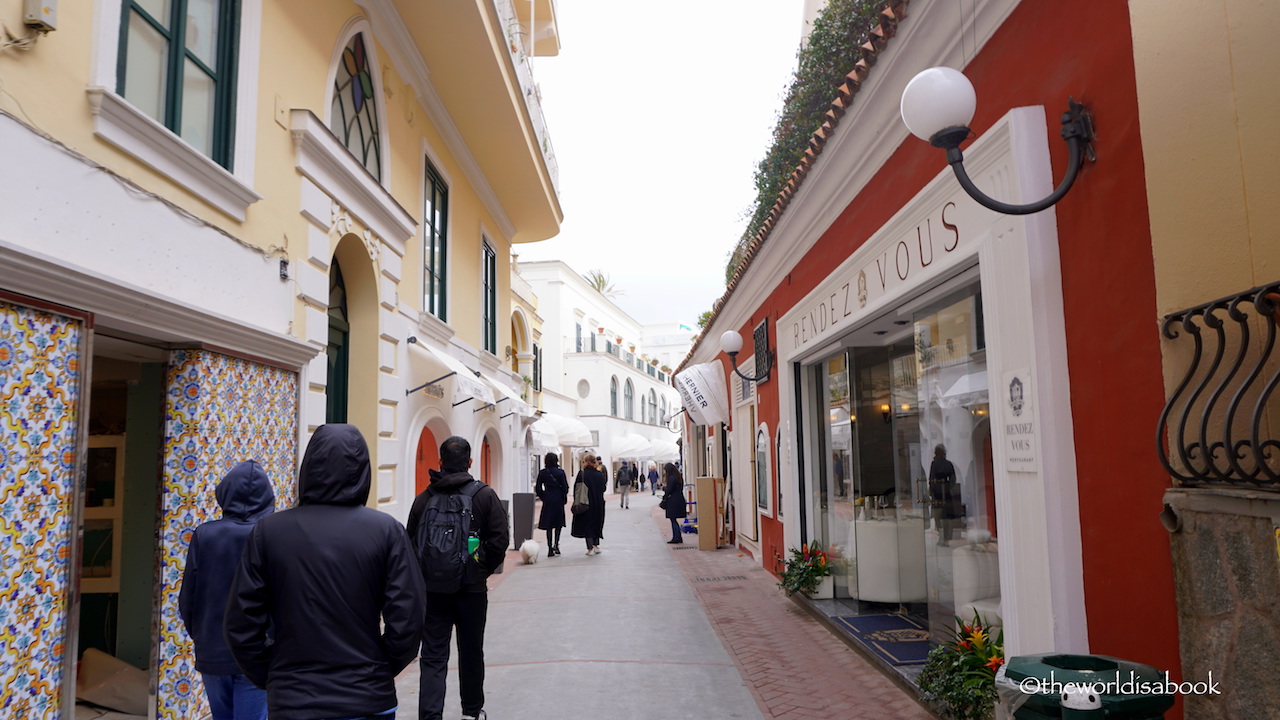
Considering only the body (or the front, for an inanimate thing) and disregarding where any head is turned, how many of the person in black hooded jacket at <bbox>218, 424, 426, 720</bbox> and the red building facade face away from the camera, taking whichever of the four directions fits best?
1

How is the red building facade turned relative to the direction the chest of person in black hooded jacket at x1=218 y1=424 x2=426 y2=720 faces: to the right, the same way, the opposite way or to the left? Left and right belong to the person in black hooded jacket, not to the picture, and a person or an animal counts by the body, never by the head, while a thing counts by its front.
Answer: to the left

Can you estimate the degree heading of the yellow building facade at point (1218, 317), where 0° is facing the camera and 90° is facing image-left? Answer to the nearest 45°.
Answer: approximately 45°

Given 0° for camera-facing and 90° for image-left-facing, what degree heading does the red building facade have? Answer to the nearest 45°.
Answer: approximately 45°

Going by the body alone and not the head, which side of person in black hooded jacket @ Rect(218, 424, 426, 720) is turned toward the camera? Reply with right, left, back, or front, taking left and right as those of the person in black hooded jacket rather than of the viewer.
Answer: back
